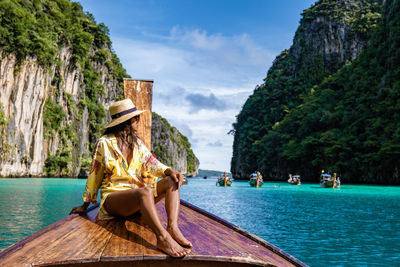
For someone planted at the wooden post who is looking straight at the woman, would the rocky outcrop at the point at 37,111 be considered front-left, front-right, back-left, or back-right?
back-right

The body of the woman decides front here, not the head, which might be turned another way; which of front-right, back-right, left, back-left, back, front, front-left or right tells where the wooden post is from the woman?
back-left

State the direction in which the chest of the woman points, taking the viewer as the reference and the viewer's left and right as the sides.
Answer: facing the viewer and to the right of the viewer

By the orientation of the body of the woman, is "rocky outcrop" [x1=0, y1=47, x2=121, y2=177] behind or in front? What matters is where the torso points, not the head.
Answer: behind

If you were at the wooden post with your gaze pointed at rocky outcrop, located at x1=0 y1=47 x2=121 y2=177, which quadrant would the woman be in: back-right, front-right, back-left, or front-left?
back-left

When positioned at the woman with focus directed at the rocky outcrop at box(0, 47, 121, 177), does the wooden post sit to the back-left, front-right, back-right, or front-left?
front-right

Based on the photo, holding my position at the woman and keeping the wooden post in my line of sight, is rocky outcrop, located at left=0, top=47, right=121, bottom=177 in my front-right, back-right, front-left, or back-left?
front-left
